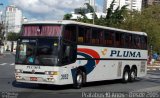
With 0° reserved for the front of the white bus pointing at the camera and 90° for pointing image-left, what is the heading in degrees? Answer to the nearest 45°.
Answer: approximately 45°
